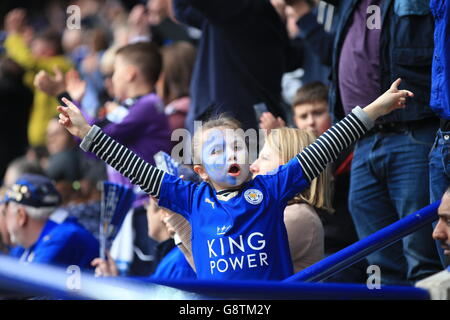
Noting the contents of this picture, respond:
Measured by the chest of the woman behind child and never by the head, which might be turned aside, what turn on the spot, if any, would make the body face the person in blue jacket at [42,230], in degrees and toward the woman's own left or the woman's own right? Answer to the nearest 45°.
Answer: approximately 45° to the woman's own right

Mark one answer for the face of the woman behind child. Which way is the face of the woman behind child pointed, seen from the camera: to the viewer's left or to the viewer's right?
to the viewer's left

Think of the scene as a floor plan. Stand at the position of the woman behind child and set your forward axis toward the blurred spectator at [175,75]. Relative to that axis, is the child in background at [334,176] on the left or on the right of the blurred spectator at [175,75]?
right
